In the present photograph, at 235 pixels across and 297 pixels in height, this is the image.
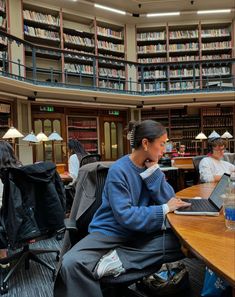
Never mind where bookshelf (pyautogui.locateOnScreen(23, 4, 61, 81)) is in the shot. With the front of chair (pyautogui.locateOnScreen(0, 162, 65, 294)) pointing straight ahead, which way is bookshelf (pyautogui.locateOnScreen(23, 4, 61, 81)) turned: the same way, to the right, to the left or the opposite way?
the opposite way

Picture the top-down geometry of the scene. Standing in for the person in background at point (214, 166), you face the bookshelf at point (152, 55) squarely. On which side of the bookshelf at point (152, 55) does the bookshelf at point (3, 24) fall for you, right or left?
left

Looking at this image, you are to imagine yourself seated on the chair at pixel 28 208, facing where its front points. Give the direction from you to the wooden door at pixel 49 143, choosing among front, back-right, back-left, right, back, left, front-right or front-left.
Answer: front-right

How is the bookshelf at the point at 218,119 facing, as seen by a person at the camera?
facing the viewer

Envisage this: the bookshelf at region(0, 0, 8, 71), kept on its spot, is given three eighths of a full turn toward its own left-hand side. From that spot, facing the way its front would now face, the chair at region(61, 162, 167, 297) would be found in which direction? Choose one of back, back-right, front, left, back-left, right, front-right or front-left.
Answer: back

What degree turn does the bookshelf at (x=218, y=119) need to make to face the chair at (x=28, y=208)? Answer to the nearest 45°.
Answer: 0° — it already faces it

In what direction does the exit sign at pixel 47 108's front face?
toward the camera

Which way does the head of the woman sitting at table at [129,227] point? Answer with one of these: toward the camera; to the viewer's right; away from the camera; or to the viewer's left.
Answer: to the viewer's right

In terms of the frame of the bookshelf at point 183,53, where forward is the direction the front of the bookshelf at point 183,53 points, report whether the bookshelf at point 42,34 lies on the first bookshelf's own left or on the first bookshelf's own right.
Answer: on the first bookshelf's own right

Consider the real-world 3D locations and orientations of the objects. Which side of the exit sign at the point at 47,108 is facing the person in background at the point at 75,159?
front

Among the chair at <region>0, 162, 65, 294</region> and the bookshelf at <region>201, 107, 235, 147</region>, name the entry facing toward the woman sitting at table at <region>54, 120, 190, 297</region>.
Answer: the bookshelf

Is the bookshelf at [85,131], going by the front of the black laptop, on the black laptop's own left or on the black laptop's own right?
on the black laptop's own right

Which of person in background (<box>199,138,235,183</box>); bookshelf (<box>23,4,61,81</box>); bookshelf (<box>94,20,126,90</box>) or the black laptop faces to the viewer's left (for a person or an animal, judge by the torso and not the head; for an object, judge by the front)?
the black laptop

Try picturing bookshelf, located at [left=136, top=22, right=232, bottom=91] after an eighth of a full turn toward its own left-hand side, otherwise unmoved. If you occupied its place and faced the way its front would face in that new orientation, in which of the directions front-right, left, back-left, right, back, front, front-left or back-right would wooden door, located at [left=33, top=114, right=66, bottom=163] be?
right

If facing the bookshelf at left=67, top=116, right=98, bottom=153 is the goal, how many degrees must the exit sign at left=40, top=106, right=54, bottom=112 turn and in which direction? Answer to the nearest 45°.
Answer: approximately 135° to its left
